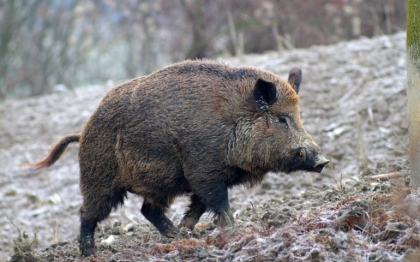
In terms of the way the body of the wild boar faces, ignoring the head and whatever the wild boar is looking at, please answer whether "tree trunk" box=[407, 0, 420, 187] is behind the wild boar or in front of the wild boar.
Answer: in front

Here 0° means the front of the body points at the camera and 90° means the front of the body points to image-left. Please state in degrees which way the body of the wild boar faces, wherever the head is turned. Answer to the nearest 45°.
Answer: approximately 270°

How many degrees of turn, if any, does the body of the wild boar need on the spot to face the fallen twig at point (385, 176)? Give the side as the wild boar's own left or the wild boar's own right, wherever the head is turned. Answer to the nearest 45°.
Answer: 0° — it already faces it
